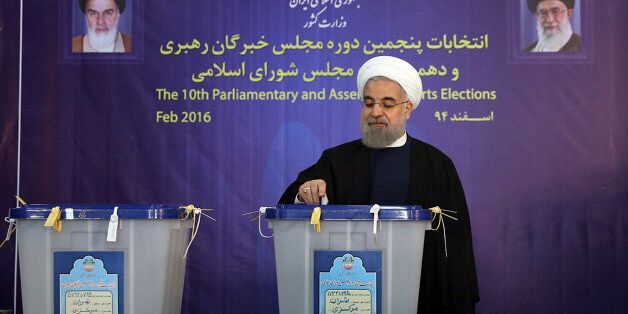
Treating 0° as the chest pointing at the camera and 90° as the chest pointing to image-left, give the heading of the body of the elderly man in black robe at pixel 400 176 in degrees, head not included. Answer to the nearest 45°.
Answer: approximately 0°

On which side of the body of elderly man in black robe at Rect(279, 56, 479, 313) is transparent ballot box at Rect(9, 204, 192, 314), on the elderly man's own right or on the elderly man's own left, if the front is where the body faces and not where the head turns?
on the elderly man's own right

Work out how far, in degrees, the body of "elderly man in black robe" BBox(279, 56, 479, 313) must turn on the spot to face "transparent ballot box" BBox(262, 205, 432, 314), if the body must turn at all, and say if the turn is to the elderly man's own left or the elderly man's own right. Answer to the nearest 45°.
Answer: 0° — they already face it
